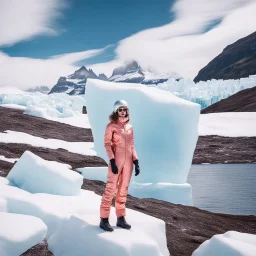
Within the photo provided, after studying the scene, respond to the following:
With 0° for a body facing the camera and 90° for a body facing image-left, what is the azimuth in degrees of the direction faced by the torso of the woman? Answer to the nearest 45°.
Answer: approximately 315°

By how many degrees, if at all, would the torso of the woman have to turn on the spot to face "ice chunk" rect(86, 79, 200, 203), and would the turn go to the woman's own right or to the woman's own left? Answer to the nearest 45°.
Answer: approximately 135° to the woman's own left
